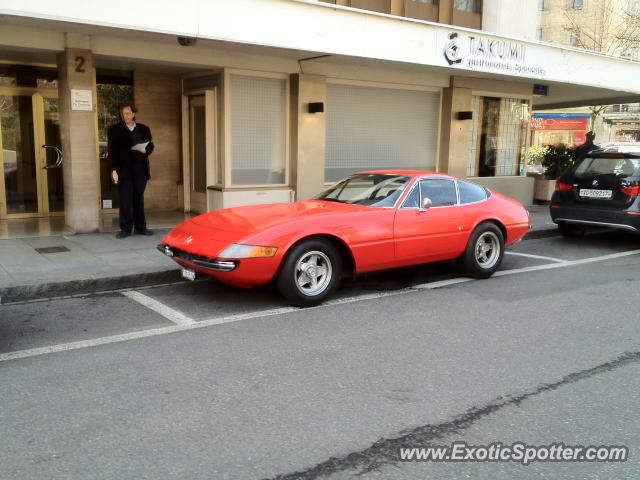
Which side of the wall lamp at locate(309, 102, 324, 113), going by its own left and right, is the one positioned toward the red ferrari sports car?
front

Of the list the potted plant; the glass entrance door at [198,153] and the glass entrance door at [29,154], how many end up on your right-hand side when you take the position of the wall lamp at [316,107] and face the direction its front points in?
2

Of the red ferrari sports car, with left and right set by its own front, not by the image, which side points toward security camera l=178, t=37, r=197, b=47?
right

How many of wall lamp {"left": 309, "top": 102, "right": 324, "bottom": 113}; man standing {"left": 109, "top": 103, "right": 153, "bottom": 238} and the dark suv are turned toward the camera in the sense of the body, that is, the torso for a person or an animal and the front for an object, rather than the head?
2

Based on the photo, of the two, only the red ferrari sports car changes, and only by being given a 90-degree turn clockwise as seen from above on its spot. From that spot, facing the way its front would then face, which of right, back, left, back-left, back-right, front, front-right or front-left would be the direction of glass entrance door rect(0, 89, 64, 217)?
front

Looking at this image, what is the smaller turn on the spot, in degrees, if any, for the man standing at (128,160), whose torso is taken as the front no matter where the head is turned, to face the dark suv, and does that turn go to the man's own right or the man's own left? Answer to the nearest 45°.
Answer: approximately 90° to the man's own left

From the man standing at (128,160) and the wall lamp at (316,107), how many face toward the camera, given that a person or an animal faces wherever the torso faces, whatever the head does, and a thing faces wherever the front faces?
2

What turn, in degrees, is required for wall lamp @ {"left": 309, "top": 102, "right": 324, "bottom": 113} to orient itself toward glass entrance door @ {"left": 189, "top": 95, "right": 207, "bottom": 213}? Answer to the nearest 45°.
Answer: approximately 90° to its right

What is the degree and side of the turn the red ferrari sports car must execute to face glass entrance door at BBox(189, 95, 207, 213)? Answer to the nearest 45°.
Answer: approximately 90° to its right

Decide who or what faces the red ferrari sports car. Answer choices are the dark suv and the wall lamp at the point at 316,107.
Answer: the wall lamp

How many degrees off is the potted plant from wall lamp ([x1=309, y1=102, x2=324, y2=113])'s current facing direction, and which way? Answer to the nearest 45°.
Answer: approximately 135° to its left
